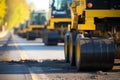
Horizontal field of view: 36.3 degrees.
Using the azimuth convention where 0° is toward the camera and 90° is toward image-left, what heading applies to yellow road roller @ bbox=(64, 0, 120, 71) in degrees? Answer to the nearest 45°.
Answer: approximately 0°

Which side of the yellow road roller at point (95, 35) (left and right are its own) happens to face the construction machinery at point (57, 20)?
back
